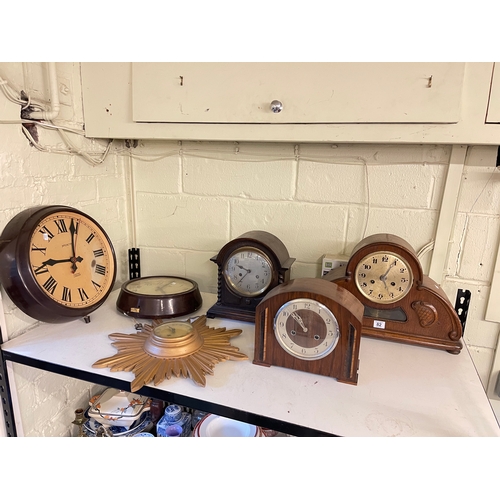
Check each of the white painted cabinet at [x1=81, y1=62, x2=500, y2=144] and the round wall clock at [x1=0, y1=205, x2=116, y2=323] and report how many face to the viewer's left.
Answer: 0

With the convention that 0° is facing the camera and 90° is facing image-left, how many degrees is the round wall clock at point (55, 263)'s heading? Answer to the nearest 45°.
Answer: approximately 315°

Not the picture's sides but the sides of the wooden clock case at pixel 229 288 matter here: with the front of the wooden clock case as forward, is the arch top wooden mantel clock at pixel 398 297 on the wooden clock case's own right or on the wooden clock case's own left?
on the wooden clock case's own left

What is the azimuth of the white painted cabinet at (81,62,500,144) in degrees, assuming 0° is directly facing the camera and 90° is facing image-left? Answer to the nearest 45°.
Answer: approximately 0°

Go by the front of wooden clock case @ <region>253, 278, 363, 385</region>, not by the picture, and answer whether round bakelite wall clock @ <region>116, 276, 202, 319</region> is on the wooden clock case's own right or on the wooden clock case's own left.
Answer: on the wooden clock case's own right

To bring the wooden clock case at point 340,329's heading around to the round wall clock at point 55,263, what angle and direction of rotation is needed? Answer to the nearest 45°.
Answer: approximately 45° to its right

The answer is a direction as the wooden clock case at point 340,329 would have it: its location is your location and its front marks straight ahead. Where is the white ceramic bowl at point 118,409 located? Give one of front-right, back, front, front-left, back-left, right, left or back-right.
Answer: front-right

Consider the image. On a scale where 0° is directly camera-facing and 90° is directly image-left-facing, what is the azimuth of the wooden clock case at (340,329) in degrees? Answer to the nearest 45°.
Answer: approximately 45°
